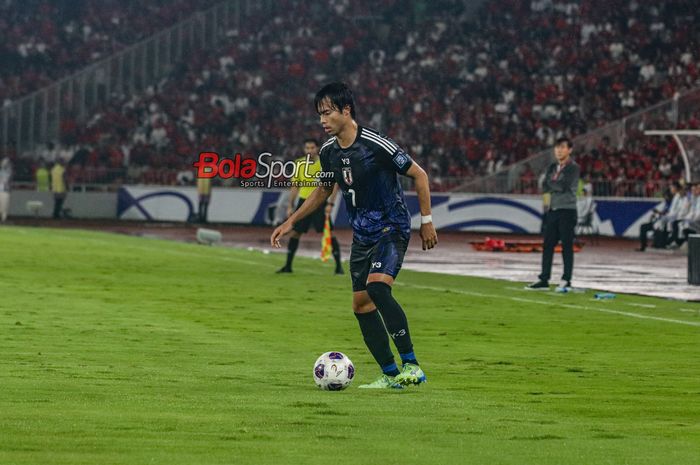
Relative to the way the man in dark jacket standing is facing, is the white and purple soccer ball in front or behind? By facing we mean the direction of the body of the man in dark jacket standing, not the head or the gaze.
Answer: in front

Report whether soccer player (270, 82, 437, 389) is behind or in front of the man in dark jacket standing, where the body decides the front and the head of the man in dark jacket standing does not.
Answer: in front

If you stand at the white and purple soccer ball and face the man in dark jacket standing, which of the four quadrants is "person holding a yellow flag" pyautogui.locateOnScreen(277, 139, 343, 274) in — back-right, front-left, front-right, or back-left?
front-left

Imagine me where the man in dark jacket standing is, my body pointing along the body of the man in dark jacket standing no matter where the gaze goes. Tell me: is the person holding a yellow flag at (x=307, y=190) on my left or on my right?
on my right

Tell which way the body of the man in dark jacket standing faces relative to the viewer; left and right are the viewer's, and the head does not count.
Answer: facing the viewer and to the left of the viewer

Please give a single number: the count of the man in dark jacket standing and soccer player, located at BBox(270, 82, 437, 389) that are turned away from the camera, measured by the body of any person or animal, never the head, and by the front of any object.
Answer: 0

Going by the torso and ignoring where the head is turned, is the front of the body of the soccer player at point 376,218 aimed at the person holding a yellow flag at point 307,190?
no

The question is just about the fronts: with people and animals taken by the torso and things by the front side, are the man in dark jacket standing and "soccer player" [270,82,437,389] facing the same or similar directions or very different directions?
same or similar directions

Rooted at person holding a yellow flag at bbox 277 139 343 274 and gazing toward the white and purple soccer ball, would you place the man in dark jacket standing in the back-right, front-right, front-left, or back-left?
front-left
